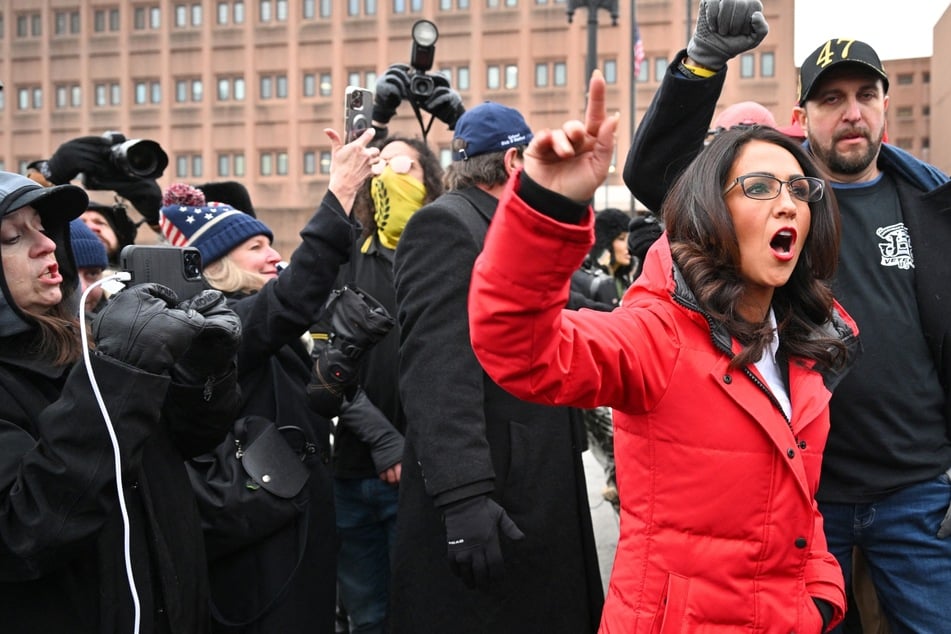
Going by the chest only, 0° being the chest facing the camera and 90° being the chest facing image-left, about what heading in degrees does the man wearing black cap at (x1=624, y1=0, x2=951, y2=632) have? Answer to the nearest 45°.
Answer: approximately 0°

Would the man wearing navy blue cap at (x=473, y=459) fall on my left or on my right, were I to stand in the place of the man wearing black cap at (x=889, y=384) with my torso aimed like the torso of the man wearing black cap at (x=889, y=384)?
on my right

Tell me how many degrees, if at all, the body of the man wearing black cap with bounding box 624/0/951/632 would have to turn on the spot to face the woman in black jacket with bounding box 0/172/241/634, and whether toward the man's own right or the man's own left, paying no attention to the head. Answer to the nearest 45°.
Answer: approximately 45° to the man's own right

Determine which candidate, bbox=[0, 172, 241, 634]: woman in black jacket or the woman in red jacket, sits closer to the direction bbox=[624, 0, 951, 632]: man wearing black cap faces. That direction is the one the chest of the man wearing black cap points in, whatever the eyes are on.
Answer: the woman in red jacket
